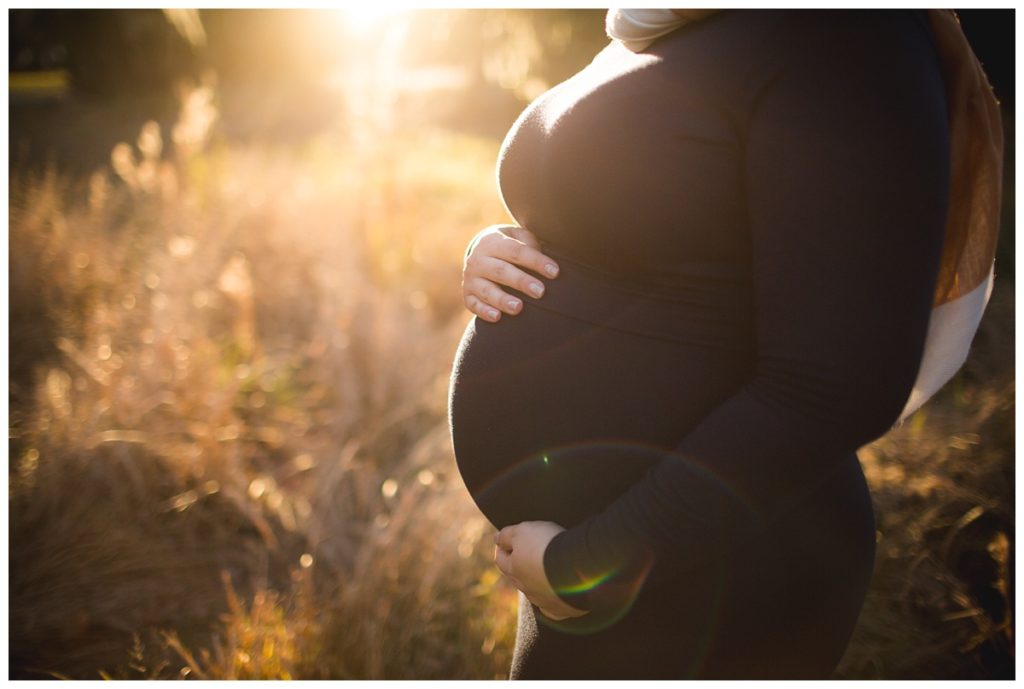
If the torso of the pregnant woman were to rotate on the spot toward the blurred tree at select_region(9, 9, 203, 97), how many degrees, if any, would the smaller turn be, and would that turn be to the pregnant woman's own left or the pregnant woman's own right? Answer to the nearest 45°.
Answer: approximately 45° to the pregnant woman's own right

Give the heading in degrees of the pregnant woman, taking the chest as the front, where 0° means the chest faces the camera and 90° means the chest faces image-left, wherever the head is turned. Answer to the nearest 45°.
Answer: approximately 90°
